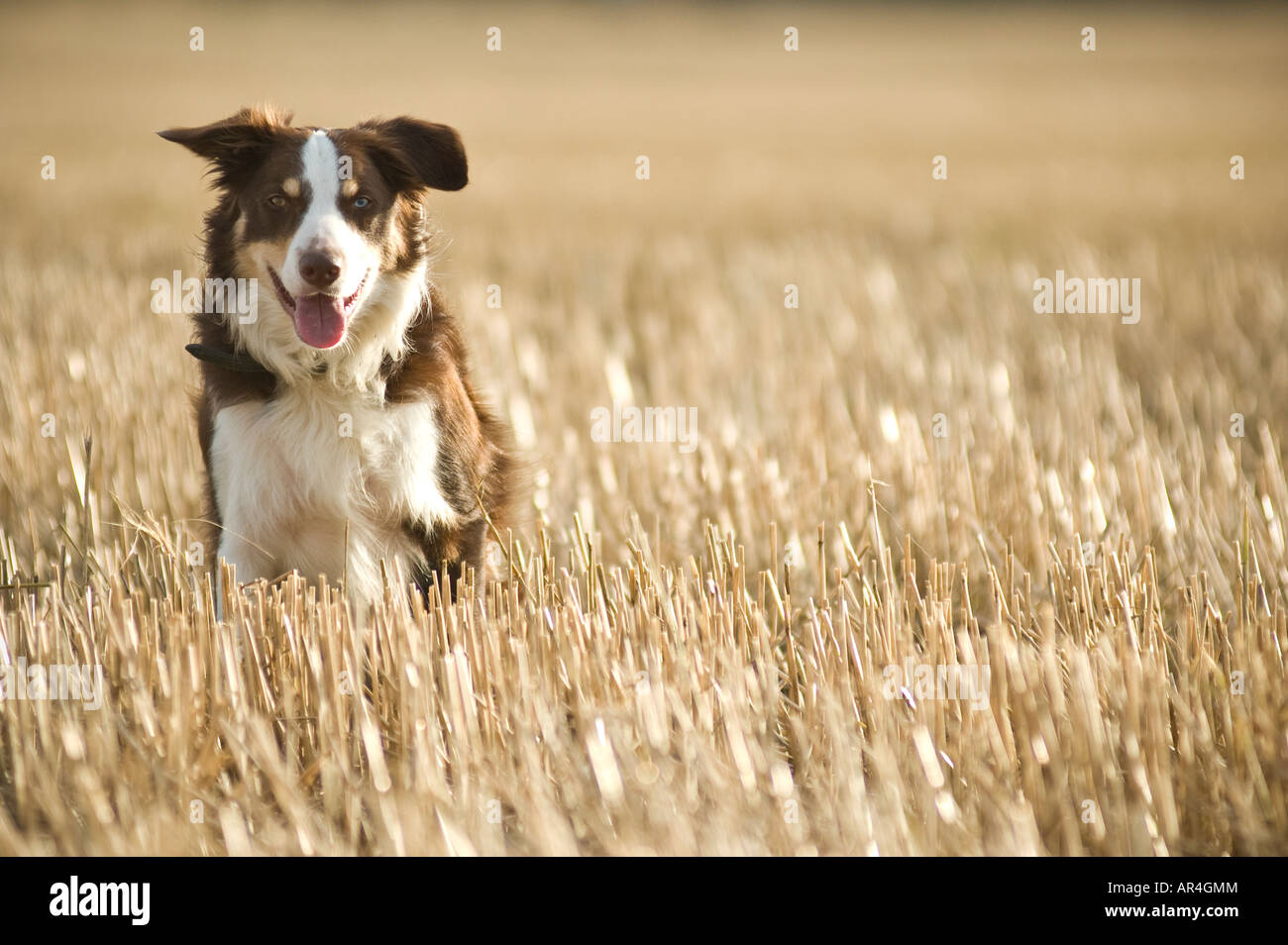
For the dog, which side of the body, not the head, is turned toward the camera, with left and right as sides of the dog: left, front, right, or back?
front
